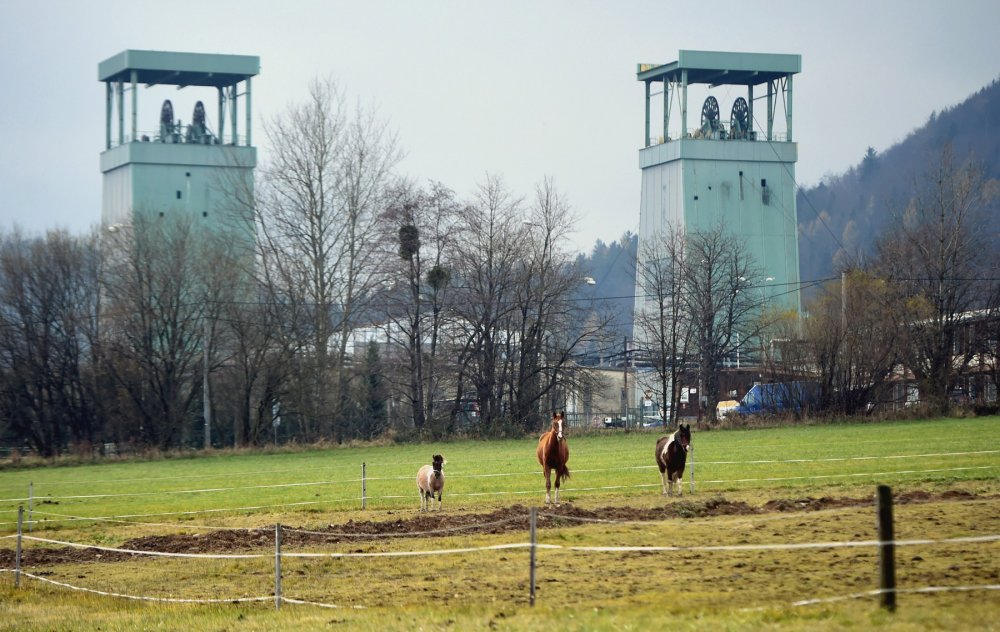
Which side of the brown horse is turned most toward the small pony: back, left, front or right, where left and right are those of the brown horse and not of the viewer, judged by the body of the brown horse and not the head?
right

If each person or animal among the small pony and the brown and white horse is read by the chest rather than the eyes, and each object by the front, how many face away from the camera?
0

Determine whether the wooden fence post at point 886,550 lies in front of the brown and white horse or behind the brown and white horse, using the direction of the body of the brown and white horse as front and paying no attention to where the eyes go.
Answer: in front

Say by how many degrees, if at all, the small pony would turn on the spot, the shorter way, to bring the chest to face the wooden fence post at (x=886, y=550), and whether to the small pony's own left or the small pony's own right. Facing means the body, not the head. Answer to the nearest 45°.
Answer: approximately 45° to the small pony's own right

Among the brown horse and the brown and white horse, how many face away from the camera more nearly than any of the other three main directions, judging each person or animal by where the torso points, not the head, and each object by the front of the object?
0

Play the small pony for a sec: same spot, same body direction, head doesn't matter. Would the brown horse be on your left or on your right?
on your left

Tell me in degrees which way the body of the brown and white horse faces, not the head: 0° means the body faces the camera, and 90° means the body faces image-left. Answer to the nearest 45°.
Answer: approximately 315°

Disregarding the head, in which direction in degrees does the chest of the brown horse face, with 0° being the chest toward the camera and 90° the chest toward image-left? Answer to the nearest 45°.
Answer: approximately 0°

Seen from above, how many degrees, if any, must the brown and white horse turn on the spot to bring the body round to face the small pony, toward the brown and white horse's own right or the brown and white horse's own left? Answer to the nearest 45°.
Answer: approximately 135° to the brown and white horse's own right

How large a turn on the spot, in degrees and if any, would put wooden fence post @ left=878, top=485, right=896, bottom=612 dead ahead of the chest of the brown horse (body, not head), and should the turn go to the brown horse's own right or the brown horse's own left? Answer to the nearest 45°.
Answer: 0° — it already faces it

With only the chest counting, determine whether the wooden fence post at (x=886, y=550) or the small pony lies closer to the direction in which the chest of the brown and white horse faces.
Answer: the wooden fence post
